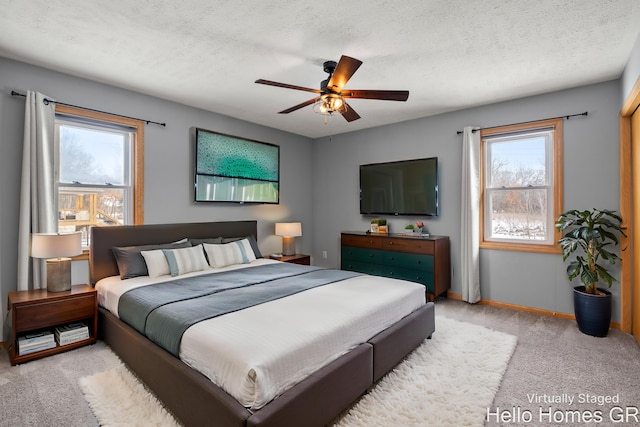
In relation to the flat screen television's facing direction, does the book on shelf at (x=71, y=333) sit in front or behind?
in front

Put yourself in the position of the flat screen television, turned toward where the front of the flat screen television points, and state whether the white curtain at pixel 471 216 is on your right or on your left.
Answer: on your left

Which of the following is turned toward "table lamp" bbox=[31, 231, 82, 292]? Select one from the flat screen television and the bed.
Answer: the flat screen television

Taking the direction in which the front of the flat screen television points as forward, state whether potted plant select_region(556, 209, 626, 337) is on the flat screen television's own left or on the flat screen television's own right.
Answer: on the flat screen television's own left

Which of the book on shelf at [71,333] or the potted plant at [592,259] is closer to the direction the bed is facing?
the potted plant

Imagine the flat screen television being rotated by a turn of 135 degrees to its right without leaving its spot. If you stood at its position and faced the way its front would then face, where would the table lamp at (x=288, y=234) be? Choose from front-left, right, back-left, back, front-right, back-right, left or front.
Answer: left

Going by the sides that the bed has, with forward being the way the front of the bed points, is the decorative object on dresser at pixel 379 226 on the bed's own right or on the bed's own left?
on the bed's own left

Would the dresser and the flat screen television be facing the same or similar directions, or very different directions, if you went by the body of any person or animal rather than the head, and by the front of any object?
same or similar directions

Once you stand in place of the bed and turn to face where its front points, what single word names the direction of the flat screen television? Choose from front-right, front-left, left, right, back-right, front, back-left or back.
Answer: left

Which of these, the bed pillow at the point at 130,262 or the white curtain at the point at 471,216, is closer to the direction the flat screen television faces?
the bed pillow

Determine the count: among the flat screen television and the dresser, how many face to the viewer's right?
0

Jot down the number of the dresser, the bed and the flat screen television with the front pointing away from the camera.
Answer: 0

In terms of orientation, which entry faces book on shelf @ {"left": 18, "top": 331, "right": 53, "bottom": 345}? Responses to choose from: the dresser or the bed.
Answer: the dresser

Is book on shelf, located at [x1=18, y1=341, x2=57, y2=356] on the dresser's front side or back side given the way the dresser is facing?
on the front side

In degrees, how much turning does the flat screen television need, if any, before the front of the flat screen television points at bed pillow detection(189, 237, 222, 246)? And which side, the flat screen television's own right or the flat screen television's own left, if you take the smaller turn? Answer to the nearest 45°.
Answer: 0° — it already faces it

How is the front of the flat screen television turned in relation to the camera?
facing the viewer and to the left of the viewer
